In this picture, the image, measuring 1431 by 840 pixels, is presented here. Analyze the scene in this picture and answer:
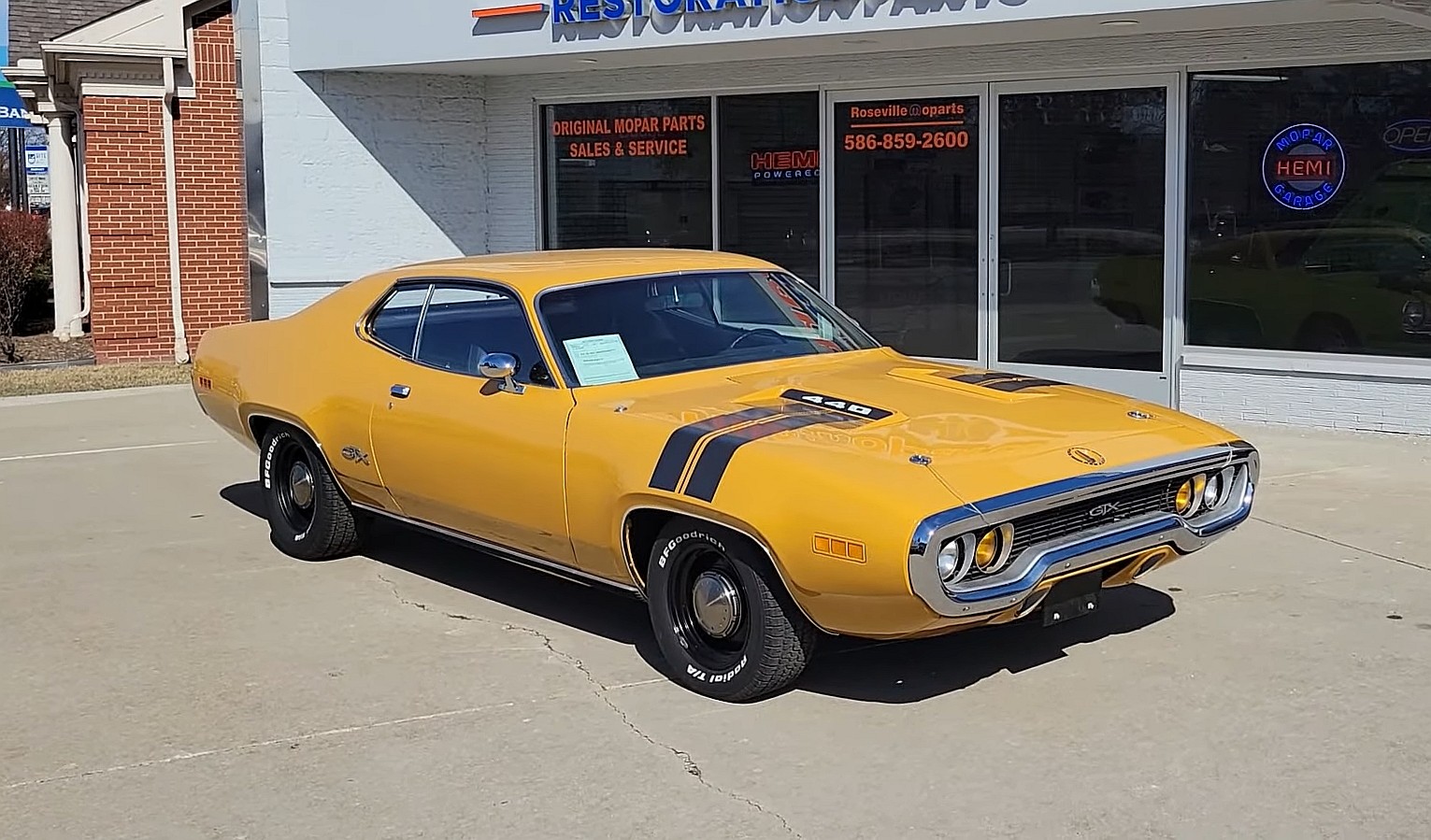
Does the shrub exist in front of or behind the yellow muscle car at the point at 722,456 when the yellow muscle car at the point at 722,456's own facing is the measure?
behind

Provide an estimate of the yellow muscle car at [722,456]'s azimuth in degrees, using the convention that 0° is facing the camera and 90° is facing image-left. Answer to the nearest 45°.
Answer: approximately 315°
